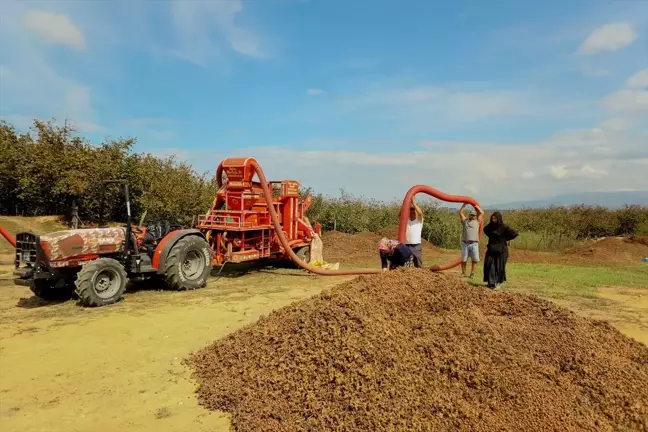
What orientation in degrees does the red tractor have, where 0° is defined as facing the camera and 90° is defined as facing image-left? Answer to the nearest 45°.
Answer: approximately 45°

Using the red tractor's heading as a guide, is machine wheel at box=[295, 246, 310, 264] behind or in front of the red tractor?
behind

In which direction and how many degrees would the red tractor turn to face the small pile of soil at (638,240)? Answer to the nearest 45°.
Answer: approximately 135° to its left

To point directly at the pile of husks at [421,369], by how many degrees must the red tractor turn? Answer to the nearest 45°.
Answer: approximately 90° to its left

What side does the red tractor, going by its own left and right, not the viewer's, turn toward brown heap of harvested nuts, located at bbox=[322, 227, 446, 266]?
back

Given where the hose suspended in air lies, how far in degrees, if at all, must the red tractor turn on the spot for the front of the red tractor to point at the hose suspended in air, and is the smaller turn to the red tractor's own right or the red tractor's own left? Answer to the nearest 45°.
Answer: approximately 135° to the red tractor's own left

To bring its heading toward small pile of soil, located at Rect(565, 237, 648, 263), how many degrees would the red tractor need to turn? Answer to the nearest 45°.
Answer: approximately 135° to its left
